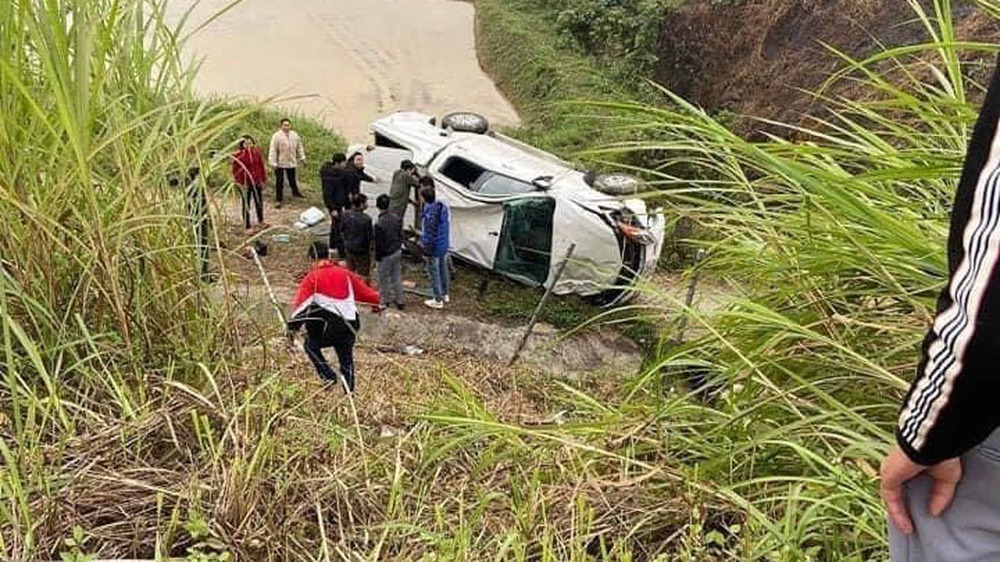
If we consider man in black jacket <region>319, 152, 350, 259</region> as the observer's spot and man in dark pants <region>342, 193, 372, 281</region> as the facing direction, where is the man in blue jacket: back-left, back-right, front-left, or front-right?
front-left

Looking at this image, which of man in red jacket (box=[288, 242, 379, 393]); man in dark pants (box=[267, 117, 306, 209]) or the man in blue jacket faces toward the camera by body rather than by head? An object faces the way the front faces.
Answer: the man in dark pants

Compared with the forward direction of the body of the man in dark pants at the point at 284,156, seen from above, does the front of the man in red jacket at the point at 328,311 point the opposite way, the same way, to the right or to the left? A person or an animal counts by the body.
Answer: the opposite way

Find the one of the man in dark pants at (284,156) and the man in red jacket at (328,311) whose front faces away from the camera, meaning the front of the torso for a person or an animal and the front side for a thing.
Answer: the man in red jacket

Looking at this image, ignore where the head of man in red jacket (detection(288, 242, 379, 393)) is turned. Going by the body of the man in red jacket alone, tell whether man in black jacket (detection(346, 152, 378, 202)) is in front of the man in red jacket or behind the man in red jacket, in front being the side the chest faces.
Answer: in front

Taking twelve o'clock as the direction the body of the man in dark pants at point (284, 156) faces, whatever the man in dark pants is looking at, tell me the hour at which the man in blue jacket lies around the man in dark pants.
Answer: The man in blue jacket is roughly at 11 o'clock from the man in dark pants.

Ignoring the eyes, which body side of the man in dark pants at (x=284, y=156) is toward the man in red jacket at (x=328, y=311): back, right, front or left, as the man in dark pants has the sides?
front

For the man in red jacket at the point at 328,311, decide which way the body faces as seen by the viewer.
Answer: away from the camera

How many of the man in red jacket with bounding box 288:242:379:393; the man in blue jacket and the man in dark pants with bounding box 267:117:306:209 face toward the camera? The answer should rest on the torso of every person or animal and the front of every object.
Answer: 1

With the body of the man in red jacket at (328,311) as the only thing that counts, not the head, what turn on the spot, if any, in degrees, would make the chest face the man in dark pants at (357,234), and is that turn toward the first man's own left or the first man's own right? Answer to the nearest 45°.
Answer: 0° — they already face them

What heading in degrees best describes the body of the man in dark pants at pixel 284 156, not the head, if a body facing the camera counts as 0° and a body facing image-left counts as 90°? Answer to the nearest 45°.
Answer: approximately 0°

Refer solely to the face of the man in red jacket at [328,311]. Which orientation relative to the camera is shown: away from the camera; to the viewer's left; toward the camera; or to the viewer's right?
away from the camera

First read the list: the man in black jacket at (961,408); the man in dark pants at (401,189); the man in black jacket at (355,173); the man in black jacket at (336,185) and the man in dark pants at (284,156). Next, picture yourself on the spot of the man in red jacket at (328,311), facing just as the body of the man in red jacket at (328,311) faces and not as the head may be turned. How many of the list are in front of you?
4
